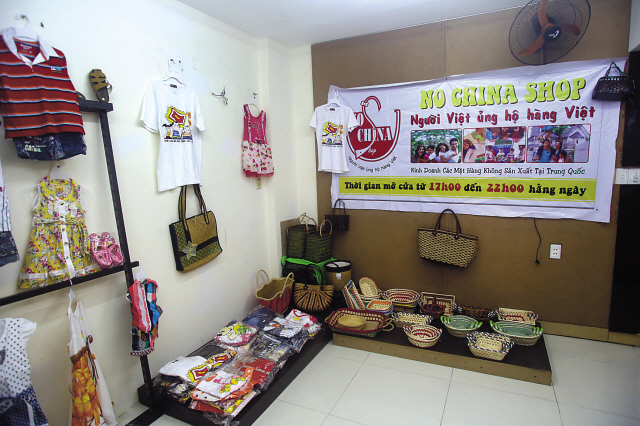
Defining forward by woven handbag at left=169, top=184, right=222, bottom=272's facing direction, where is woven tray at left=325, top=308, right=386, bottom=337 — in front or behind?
in front

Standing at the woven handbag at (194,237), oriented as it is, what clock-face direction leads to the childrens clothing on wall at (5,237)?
The childrens clothing on wall is roughly at 3 o'clock from the woven handbag.

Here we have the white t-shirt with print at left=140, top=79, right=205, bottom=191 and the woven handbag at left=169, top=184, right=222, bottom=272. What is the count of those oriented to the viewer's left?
0

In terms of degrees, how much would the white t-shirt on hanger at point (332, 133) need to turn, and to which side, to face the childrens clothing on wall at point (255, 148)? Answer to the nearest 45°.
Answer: approximately 45° to its right

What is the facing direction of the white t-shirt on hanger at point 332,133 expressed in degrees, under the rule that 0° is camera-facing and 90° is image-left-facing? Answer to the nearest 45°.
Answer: approximately 0°

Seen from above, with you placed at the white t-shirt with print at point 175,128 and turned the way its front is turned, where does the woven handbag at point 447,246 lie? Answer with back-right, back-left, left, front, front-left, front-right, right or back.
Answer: front-left
